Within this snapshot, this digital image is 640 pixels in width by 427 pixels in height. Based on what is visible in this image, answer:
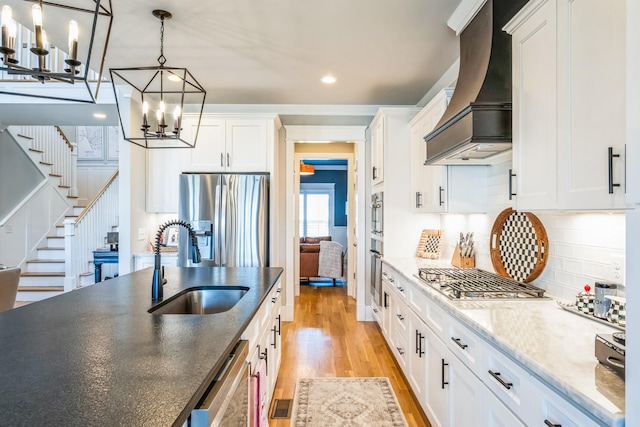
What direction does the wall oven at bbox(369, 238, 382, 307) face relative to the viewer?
to the viewer's left

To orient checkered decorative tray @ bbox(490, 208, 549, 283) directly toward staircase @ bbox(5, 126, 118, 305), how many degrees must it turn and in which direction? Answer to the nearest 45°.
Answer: approximately 45° to its right

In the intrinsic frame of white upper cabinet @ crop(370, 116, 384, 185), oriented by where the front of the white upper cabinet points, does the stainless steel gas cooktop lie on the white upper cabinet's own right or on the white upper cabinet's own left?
on the white upper cabinet's own left

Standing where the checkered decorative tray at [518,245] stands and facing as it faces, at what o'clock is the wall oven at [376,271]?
The wall oven is roughly at 3 o'clock from the checkered decorative tray.

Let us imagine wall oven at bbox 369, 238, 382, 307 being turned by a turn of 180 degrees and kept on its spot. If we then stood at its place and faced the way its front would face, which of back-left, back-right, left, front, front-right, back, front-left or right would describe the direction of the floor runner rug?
right

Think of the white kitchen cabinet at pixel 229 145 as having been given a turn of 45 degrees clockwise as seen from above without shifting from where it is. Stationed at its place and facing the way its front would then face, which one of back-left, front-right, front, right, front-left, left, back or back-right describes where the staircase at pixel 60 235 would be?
right

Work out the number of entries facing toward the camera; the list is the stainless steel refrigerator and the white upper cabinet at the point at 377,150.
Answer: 1

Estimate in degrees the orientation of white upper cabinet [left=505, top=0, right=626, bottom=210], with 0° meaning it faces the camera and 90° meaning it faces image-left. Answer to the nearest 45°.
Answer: approximately 45°

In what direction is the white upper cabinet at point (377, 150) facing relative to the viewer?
to the viewer's left

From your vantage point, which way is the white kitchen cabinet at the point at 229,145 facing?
toward the camera

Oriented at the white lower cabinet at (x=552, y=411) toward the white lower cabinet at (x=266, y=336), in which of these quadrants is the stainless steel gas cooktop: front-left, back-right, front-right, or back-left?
front-right

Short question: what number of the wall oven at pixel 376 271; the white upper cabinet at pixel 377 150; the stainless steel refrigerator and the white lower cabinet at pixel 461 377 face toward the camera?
1

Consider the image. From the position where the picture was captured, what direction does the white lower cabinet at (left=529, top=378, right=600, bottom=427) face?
facing the viewer and to the left of the viewer

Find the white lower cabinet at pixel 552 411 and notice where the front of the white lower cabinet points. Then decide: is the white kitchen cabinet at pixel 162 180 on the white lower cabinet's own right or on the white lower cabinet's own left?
on the white lower cabinet's own right

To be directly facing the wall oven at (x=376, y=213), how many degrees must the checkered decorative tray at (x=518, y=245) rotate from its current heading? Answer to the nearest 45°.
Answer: approximately 90° to its right

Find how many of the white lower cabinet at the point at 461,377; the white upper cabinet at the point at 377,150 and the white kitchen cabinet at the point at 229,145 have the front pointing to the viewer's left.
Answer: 2

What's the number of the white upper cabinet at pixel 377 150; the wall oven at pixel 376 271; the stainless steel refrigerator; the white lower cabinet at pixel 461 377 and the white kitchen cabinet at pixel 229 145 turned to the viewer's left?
3

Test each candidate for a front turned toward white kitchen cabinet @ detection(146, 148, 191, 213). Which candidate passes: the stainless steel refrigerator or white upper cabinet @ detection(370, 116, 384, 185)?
the white upper cabinet
